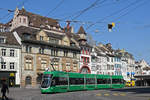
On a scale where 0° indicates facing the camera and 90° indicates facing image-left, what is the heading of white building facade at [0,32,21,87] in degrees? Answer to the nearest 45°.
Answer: approximately 0°
